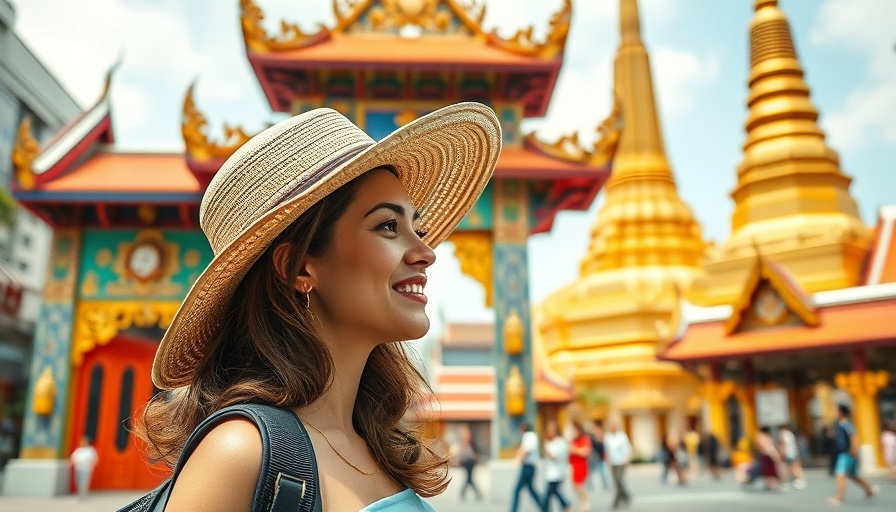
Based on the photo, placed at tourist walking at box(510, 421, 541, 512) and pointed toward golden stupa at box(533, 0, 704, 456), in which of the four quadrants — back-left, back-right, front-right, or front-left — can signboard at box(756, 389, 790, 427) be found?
front-right

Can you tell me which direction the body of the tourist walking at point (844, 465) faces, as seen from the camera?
to the viewer's left

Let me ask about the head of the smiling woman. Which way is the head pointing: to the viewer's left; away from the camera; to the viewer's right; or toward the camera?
to the viewer's right

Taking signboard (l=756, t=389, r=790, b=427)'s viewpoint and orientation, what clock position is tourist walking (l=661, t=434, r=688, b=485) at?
The tourist walking is roughly at 3 o'clock from the signboard.

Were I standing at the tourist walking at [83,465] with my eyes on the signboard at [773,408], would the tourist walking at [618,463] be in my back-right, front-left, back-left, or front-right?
front-right

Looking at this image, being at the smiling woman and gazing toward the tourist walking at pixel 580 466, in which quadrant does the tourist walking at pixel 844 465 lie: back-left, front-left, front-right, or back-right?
front-right

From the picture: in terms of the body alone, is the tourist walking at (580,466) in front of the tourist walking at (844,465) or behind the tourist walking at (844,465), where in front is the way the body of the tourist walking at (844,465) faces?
in front

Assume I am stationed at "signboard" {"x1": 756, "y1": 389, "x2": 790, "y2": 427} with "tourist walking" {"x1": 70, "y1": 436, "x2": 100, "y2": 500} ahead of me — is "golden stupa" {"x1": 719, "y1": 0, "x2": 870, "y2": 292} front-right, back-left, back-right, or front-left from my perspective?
back-right

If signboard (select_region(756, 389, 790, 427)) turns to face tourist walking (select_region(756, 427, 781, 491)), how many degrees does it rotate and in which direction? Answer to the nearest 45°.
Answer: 0° — it already faces them

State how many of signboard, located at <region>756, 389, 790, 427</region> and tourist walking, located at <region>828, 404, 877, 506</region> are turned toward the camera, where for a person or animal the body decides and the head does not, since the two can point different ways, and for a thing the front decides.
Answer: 1

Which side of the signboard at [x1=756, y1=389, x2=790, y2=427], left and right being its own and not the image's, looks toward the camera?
front

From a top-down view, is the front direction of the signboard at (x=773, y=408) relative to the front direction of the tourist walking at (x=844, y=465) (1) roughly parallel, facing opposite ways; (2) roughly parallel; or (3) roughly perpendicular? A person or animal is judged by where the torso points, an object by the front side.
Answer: roughly perpendicular
